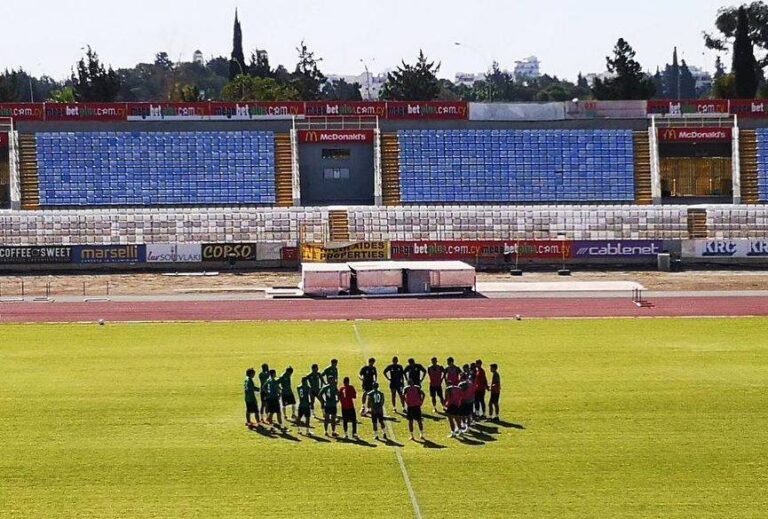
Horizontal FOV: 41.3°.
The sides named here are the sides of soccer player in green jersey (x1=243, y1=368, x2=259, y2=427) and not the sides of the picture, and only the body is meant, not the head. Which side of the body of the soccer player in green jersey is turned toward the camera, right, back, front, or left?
right

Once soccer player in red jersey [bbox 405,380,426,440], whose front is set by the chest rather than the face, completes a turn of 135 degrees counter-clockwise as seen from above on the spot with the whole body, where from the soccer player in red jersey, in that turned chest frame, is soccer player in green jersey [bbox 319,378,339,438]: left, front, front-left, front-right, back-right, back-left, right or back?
front-right

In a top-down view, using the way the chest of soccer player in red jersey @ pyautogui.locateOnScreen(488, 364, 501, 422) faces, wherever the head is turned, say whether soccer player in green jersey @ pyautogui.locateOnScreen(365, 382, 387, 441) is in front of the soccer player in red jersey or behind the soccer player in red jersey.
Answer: in front

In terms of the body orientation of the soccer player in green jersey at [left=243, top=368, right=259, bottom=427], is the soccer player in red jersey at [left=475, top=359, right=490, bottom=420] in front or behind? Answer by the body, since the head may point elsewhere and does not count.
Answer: in front

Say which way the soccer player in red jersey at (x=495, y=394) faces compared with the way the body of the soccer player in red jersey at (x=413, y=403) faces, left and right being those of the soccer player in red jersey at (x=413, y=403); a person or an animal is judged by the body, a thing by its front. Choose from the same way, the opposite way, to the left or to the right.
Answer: to the left

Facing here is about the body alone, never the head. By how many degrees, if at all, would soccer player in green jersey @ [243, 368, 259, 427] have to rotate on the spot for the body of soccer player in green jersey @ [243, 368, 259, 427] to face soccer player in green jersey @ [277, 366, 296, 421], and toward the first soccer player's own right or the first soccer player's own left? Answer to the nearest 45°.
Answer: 0° — they already face them

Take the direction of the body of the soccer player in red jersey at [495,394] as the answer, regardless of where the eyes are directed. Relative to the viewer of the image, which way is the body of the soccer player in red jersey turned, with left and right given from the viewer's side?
facing to the left of the viewer

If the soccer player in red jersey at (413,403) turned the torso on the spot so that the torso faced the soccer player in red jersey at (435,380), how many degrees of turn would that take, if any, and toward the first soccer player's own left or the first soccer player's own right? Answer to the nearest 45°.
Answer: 0° — they already face them

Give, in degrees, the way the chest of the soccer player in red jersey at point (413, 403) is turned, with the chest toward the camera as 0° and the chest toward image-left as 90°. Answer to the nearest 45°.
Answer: approximately 180°

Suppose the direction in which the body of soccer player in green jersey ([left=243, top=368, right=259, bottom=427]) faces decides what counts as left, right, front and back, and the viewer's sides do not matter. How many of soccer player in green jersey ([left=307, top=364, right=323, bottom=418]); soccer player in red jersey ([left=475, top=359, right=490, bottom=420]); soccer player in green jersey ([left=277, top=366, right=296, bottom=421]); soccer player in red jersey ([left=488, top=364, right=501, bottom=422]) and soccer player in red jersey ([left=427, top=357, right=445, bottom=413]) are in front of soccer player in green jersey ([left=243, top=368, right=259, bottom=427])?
5

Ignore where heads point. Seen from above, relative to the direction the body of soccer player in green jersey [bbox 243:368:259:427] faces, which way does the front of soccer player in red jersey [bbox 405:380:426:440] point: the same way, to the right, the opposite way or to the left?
to the left

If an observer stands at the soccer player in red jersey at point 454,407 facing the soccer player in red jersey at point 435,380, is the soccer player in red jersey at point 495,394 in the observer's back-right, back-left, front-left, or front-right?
front-right

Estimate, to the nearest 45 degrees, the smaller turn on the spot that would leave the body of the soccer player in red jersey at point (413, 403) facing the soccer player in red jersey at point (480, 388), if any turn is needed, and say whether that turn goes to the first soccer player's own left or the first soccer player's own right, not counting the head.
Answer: approximately 45° to the first soccer player's own right

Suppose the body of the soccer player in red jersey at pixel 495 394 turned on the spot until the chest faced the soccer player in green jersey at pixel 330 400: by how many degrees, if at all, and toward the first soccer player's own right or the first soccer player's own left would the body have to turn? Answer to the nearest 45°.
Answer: approximately 45° to the first soccer player's own left

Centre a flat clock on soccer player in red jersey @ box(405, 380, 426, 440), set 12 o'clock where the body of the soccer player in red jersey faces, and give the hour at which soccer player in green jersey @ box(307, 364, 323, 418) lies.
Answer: The soccer player in green jersey is roughly at 10 o'clock from the soccer player in red jersey.

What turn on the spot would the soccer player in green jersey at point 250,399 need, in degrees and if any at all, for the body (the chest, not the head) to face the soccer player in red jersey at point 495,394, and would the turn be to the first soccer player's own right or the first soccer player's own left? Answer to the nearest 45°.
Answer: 0° — they already face them

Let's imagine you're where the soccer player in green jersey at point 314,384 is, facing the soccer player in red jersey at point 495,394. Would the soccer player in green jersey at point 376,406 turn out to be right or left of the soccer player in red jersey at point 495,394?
right
